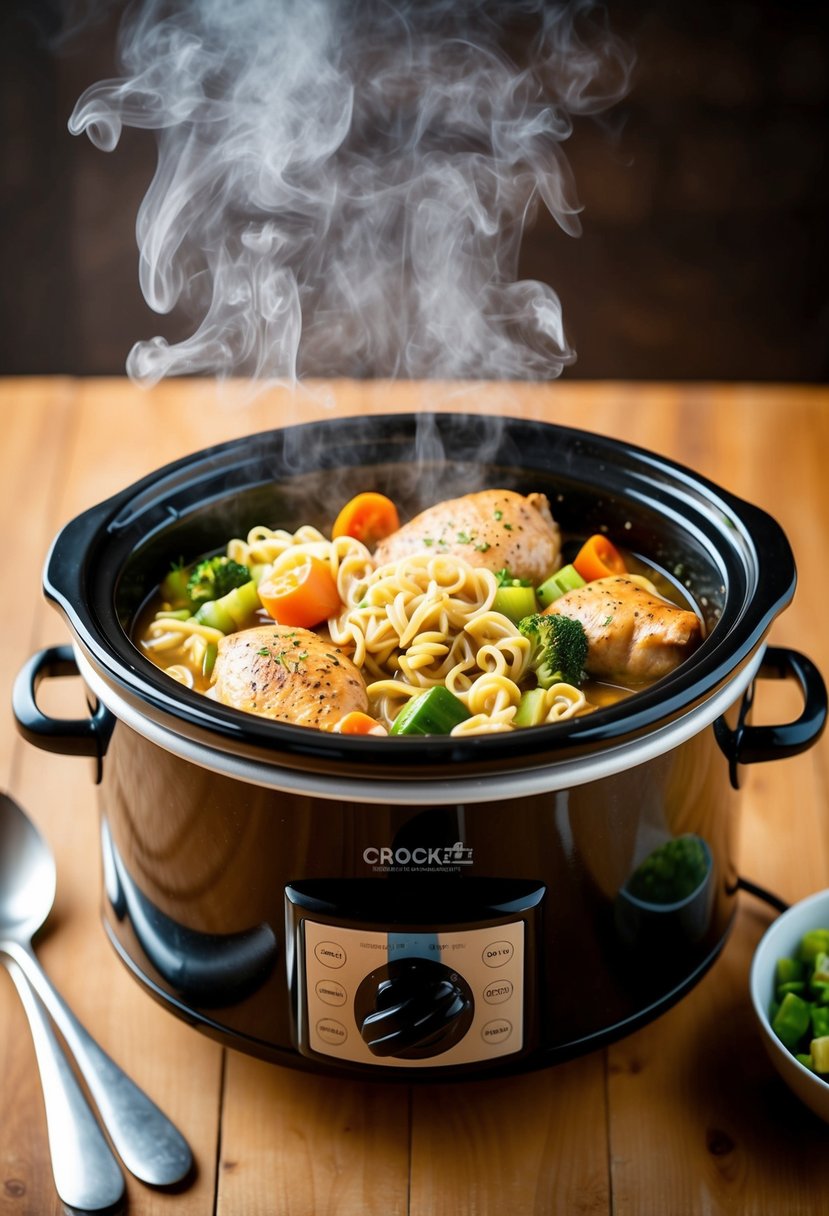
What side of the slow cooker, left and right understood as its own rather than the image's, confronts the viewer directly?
front
